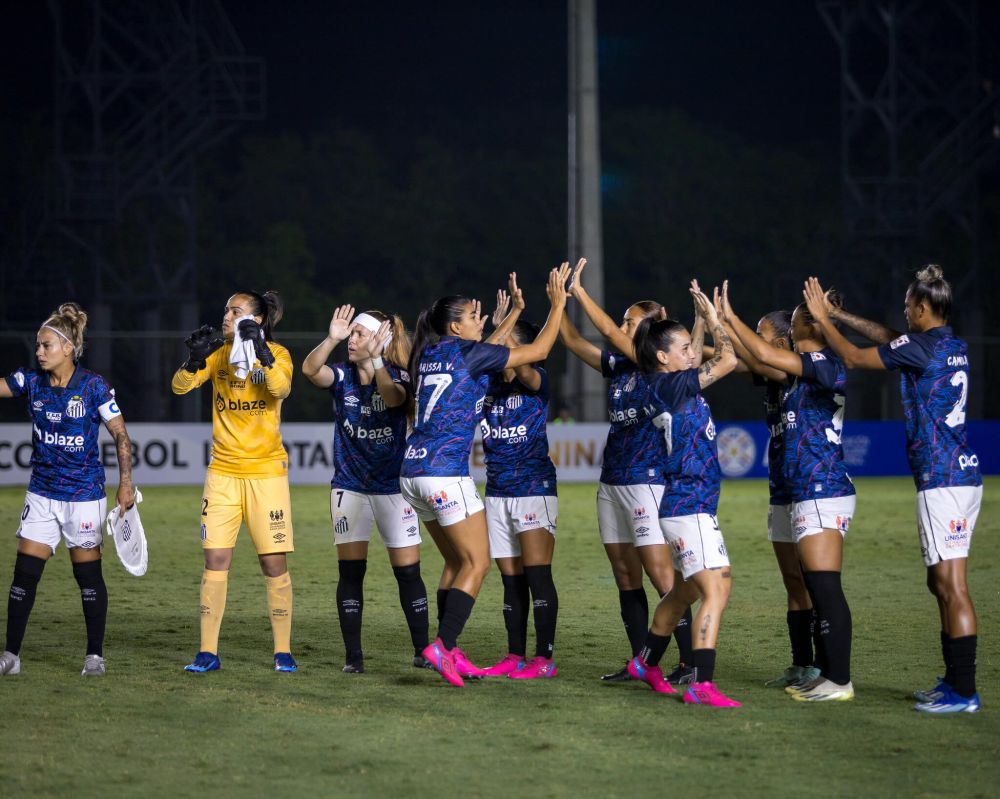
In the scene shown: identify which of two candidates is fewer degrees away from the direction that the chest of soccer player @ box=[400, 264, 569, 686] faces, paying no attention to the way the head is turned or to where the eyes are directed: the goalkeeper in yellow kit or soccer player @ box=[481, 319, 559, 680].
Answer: the soccer player

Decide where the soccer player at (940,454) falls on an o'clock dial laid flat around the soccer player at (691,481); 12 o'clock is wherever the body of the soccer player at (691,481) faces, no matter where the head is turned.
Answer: the soccer player at (940,454) is roughly at 12 o'clock from the soccer player at (691,481).

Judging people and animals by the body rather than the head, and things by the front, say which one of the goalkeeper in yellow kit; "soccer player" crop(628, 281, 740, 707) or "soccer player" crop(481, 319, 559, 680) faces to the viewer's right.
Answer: "soccer player" crop(628, 281, 740, 707)

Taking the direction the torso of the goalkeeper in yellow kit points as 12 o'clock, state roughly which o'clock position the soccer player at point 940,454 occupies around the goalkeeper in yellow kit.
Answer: The soccer player is roughly at 10 o'clock from the goalkeeper in yellow kit.

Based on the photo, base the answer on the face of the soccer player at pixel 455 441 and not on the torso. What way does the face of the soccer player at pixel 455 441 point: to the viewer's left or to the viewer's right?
to the viewer's right
